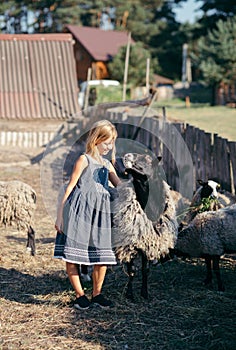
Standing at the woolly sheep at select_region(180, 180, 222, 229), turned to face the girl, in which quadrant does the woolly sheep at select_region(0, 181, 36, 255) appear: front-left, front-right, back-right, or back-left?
front-right

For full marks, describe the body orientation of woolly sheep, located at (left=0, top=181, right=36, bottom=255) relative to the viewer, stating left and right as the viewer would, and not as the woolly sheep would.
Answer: facing to the left of the viewer

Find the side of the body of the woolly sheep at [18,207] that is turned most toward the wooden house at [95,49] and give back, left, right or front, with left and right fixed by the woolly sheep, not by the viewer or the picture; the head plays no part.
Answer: right

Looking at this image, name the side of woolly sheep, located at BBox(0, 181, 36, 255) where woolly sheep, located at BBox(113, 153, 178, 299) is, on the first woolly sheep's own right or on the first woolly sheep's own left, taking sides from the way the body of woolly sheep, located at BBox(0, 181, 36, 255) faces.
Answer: on the first woolly sheep's own left

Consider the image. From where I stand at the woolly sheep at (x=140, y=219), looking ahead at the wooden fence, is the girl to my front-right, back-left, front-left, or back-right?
back-left

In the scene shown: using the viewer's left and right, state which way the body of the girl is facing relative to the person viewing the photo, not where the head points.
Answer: facing the viewer and to the right of the viewer

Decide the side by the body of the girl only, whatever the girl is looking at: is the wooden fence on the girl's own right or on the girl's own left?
on the girl's own left

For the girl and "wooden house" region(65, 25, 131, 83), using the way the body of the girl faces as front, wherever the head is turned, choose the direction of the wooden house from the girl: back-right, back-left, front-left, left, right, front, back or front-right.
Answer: back-left
